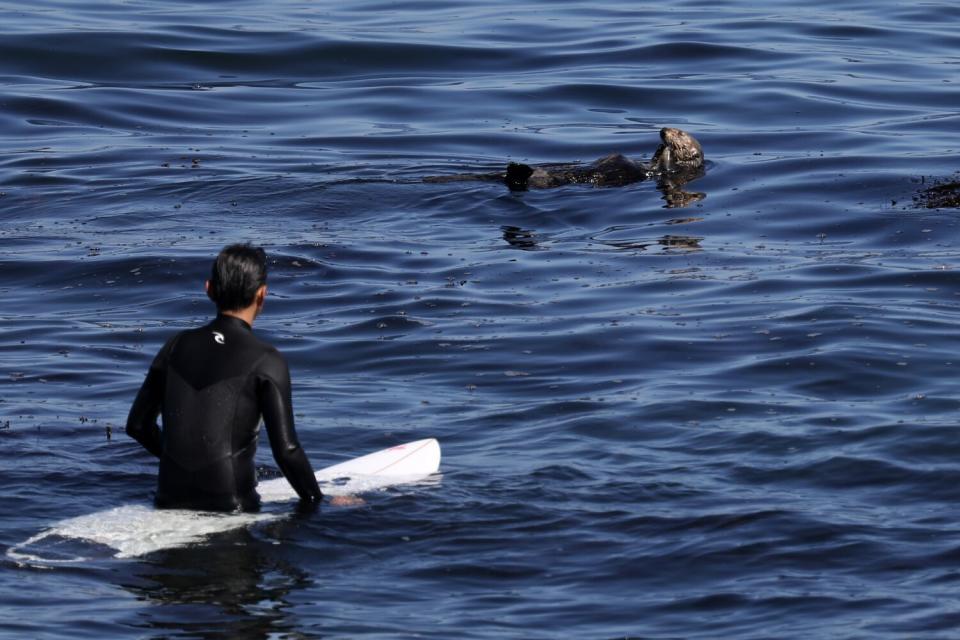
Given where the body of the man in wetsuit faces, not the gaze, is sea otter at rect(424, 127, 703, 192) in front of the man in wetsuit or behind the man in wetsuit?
in front

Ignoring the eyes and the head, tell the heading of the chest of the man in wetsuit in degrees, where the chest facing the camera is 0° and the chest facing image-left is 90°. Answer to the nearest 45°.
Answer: approximately 225°

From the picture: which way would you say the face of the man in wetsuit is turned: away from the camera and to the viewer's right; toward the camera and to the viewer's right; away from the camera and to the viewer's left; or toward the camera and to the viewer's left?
away from the camera and to the viewer's right
